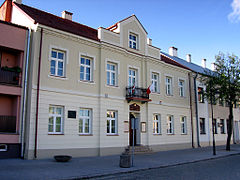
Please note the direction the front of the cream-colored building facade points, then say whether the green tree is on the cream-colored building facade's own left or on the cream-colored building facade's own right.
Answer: on the cream-colored building facade's own left

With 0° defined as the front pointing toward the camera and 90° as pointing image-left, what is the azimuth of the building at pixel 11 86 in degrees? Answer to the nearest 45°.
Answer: approximately 315°

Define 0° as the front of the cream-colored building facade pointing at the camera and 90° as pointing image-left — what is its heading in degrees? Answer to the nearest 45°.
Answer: approximately 315°

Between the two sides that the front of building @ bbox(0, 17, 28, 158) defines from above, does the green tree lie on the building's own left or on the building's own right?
on the building's own left

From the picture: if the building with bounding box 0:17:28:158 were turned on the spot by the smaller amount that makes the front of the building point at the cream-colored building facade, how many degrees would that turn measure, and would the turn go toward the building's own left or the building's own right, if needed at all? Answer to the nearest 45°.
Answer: approximately 45° to the building's own left

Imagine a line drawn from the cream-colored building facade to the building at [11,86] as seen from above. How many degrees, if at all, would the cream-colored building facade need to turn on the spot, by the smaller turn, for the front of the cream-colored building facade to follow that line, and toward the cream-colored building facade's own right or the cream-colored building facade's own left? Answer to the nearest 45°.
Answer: approximately 90° to the cream-colored building facade's own right
